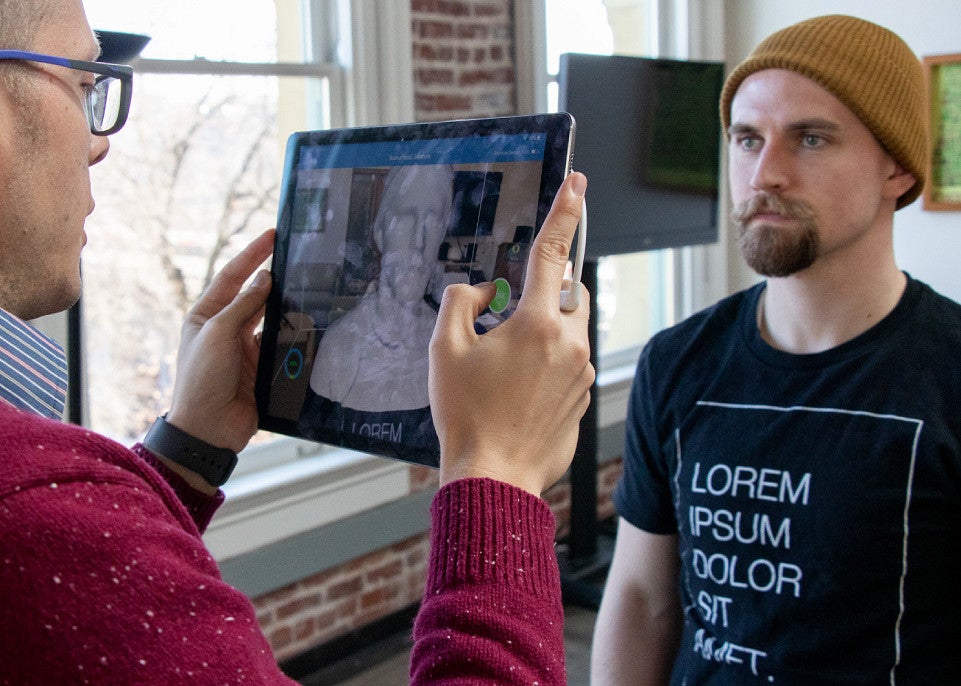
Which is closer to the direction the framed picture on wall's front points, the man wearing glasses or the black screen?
the man wearing glasses

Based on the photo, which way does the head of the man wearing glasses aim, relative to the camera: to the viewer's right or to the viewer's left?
to the viewer's right

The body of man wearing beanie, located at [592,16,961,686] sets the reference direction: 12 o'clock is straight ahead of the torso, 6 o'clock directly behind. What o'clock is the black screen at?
The black screen is roughly at 4 o'clock from the man wearing beanie.

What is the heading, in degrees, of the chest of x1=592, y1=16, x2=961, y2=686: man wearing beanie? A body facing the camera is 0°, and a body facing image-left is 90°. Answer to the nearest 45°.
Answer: approximately 45°

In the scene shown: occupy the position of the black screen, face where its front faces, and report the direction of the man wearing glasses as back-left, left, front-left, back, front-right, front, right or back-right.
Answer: front-right

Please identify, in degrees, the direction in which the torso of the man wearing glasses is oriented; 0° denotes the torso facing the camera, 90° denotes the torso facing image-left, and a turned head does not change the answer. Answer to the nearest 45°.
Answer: approximately 225°

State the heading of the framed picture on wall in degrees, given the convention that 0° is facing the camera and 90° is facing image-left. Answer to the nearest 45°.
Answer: approximately 0°
